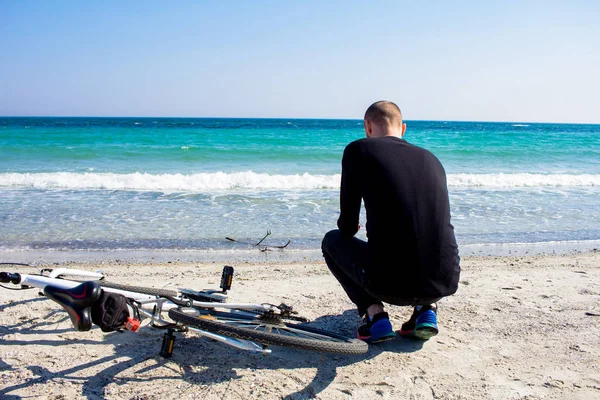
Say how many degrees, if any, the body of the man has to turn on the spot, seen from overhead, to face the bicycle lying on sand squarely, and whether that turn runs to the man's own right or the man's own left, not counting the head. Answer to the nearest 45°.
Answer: approximately 45° to the man's own left

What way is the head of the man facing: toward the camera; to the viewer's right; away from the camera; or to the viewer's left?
away from the camera

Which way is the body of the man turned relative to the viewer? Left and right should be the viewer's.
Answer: facing away from the viewer and to the left of the viewer
